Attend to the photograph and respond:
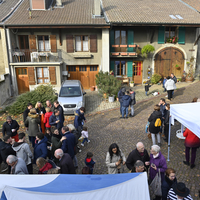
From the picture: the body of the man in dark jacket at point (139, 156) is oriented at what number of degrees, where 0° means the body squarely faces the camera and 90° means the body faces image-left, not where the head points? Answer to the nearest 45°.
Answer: approximately 315°

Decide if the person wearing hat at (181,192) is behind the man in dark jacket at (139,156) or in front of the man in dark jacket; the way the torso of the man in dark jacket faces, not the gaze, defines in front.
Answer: in front

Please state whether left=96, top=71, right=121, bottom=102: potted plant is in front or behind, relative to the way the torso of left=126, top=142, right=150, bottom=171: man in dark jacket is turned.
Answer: behind
